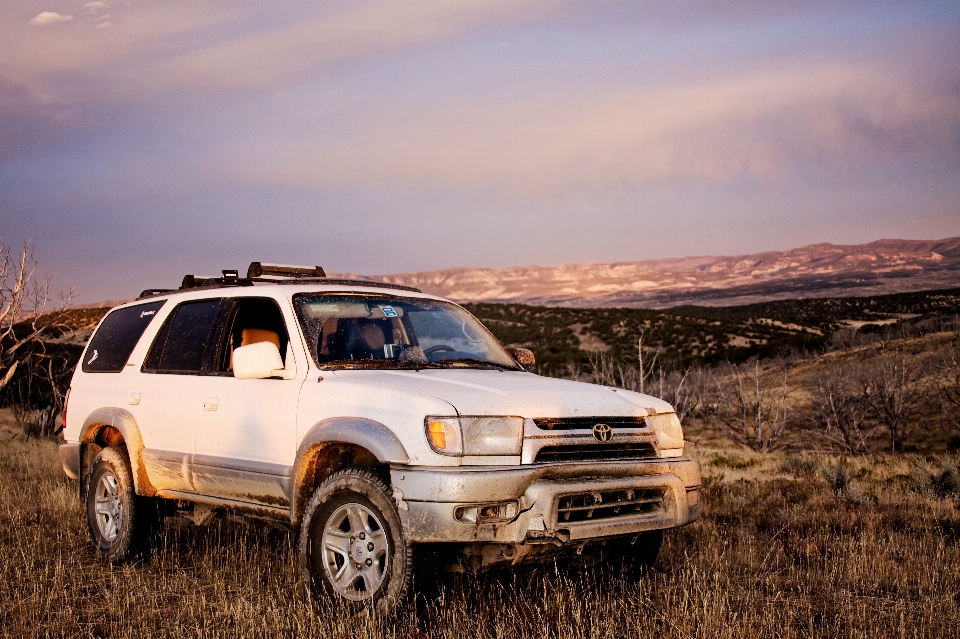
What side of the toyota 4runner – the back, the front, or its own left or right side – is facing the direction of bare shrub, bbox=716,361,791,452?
left

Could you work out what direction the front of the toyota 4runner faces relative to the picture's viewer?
facing the viewer and to the right of the viewer

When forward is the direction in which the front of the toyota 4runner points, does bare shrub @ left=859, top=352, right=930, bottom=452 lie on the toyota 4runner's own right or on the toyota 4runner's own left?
on the toyota 4runner's own left

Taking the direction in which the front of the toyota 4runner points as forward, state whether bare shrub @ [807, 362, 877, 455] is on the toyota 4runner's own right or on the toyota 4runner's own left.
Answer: on the toyota 4runner's own left

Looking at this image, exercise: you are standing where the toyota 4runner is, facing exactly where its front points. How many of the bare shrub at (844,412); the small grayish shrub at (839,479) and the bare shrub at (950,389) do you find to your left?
3

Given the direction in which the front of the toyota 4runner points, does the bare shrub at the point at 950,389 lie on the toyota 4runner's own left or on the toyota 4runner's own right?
on the toyota 4runner's own left

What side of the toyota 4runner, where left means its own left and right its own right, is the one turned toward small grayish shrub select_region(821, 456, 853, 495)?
left
